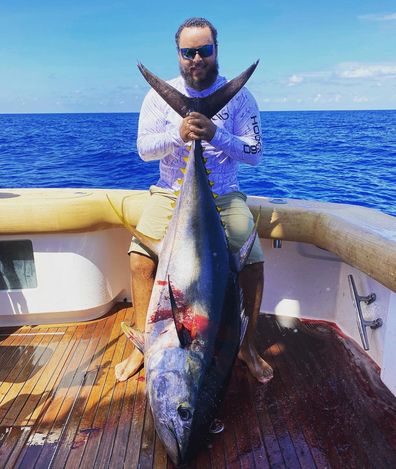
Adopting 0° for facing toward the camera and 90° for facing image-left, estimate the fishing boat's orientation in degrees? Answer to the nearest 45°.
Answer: approximately 0°
